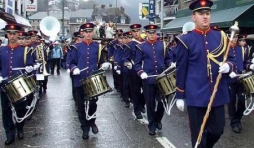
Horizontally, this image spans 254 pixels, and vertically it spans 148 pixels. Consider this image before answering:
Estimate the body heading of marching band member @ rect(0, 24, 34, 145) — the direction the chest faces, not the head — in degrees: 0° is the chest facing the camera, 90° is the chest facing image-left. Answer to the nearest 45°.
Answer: approximately 0°

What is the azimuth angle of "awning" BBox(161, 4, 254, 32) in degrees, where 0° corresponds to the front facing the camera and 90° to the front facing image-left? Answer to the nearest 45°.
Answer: approximately 45°

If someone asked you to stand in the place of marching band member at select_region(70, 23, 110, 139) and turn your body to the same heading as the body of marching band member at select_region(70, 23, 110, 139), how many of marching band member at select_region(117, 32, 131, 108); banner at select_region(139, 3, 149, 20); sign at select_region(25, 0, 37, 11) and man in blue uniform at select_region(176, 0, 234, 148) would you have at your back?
3

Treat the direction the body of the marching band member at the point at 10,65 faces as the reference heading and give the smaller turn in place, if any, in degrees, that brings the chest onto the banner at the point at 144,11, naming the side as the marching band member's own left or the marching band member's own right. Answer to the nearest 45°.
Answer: approximately 180°

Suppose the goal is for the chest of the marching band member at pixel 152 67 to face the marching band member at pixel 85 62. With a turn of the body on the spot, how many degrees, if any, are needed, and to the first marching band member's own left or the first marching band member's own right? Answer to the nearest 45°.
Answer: approximately 90° to the first marching band member's own right

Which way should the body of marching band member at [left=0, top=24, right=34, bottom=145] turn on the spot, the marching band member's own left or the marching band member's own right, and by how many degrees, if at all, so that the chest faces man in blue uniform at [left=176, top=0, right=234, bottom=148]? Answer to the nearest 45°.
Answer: approximately 45° to the marching band member's own left

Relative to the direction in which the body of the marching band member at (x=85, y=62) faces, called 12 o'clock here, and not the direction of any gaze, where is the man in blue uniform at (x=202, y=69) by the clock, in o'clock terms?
The man in blue uniform is roughly at 11 o'clock from the marching band member.

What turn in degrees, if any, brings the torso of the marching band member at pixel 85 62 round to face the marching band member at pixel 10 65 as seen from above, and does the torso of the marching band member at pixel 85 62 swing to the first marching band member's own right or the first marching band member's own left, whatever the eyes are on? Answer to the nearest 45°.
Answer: approximately 90° to the first marching band member's own right

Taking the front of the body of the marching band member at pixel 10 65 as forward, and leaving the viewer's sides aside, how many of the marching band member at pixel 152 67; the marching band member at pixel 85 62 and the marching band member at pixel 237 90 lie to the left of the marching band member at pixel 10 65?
3

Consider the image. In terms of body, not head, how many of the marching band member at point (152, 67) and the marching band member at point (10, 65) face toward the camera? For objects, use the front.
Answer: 2
